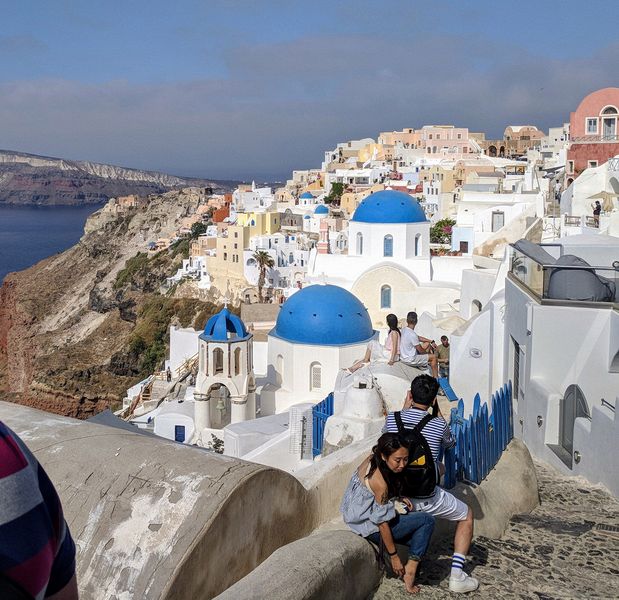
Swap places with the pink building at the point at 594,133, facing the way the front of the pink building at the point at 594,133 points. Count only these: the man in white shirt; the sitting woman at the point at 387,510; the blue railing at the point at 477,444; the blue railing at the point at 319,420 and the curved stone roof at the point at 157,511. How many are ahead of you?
5

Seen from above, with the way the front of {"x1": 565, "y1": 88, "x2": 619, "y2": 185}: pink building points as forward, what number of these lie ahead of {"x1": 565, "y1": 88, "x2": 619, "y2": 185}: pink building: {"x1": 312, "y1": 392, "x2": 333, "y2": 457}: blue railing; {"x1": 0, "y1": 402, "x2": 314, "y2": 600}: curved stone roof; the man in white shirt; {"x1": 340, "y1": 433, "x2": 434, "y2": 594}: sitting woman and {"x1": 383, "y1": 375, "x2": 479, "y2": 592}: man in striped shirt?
5

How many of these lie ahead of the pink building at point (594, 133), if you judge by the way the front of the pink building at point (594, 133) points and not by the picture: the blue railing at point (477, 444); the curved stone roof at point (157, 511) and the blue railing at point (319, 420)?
3

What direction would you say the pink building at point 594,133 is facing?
toward the camera

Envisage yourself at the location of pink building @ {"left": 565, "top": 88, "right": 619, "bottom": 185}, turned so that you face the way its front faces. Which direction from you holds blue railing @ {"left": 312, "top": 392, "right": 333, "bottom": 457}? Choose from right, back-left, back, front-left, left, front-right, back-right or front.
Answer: front

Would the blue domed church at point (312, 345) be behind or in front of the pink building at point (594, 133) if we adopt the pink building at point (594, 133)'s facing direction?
in front

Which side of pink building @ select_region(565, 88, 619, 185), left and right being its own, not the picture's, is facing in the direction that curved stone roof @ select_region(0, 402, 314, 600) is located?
front

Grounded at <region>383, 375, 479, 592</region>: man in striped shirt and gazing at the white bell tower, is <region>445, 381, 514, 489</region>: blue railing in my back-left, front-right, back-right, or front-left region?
front-right

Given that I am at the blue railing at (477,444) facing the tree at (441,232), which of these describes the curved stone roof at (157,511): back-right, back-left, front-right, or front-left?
back-left

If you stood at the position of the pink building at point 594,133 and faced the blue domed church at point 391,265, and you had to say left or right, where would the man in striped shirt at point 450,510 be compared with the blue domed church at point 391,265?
left

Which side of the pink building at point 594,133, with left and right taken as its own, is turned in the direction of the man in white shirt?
front

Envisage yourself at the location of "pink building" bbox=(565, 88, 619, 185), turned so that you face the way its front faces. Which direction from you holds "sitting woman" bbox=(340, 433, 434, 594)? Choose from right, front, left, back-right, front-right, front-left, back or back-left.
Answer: front

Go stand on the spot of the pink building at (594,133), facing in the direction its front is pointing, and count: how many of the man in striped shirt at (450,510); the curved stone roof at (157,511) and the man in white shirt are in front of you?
3

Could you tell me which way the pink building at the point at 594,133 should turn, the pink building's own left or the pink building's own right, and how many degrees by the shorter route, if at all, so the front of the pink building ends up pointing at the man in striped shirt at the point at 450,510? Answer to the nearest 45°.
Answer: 0° — it already faces them
